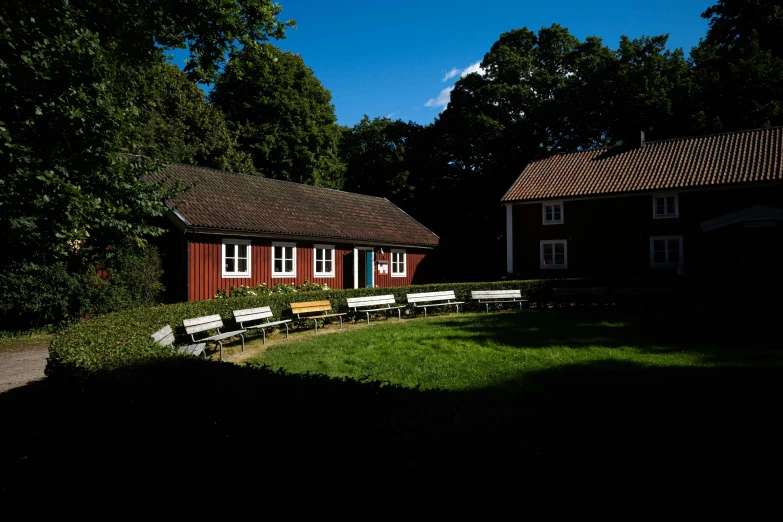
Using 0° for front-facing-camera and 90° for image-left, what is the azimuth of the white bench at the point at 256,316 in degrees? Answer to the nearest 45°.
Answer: approximately 315°

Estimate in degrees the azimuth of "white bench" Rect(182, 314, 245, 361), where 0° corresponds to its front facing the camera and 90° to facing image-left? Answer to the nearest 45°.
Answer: approximately 315°

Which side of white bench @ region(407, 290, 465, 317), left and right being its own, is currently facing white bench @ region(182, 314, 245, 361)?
right

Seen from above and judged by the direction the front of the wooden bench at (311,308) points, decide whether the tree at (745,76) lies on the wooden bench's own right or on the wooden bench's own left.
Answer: on the wooden bench's own left

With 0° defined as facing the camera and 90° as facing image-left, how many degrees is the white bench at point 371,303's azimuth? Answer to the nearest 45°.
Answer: approximately 315°

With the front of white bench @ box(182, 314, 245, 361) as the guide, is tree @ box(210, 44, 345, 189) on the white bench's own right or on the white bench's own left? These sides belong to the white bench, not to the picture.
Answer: on the white bench's own left

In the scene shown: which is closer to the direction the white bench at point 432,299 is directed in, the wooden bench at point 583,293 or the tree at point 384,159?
the wooden bench

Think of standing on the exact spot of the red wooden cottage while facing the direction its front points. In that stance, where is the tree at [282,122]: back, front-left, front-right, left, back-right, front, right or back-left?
back-left
